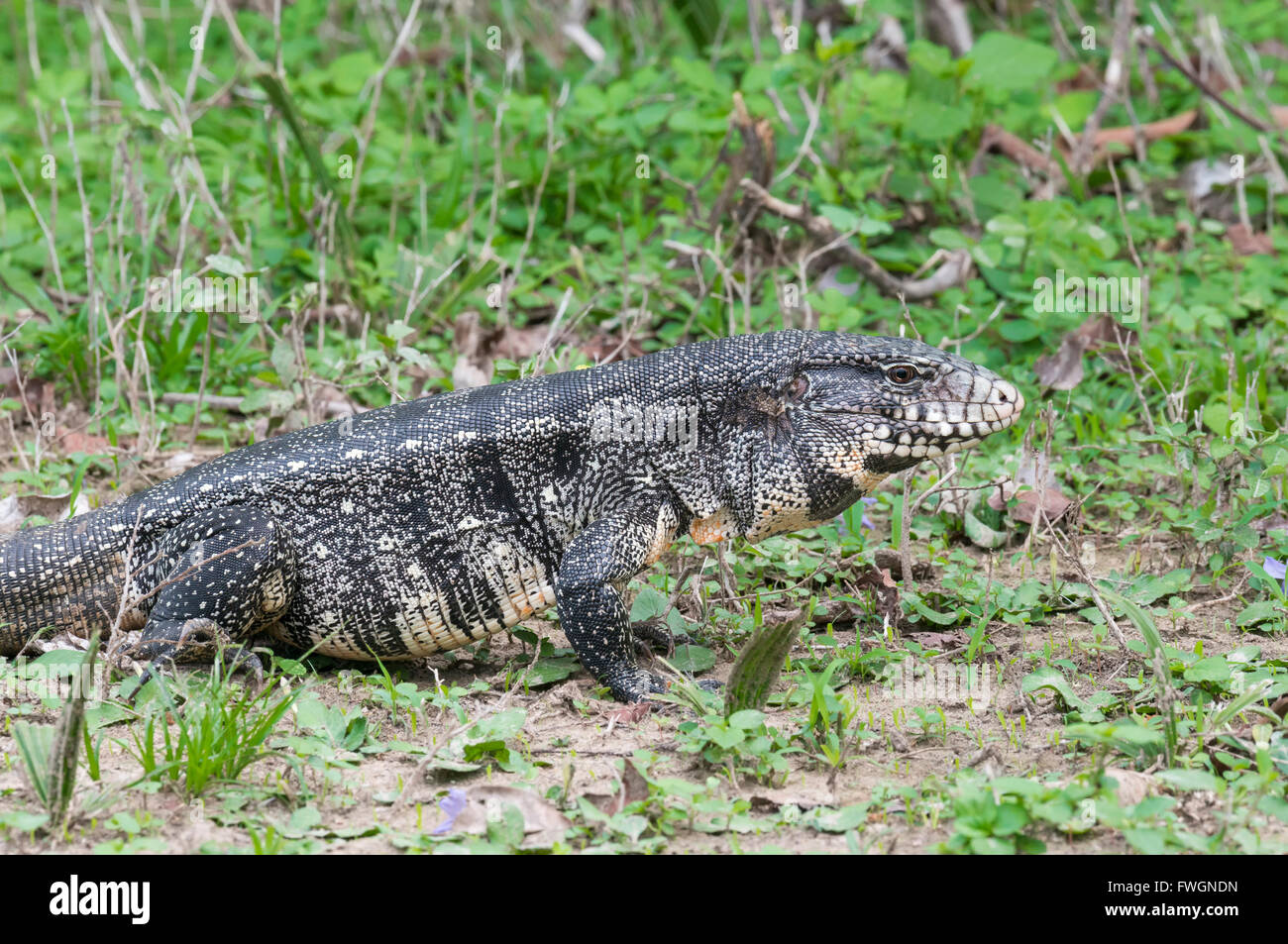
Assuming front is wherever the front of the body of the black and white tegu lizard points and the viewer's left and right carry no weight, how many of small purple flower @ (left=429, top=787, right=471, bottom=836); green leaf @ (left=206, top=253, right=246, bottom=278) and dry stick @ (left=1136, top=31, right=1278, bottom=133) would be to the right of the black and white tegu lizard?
1

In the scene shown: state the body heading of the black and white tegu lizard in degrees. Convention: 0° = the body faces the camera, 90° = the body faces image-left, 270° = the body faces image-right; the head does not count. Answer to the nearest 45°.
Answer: approximately 270°

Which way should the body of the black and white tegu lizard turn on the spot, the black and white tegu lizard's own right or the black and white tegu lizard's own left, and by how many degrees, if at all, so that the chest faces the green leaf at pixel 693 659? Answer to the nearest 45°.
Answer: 0° — it already faces it

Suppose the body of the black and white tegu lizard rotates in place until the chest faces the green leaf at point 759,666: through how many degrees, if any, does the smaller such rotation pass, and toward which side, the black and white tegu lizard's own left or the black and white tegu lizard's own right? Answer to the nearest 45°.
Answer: approximately 45° to the black and white tegu lizard's own right

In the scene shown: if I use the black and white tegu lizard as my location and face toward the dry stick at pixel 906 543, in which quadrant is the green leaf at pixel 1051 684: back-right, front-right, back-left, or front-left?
front-right

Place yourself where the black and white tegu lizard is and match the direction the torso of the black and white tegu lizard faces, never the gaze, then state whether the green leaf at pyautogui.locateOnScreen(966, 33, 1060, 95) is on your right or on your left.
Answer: on your left

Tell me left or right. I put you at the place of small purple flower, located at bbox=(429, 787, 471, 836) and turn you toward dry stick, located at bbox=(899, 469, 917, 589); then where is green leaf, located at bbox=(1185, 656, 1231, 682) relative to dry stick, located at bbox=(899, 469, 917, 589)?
right

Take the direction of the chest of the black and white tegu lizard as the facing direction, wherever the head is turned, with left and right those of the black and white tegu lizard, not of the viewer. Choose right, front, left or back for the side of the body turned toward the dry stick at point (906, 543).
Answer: front

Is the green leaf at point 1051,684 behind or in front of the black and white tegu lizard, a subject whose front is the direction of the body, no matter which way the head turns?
in front

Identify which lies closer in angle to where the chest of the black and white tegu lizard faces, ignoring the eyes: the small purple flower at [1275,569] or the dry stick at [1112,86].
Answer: the small purple flower

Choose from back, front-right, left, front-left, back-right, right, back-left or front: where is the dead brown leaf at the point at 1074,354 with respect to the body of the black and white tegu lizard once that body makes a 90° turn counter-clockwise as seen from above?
front-right

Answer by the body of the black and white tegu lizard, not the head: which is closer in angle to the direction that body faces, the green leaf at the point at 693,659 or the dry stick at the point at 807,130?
the green leaf

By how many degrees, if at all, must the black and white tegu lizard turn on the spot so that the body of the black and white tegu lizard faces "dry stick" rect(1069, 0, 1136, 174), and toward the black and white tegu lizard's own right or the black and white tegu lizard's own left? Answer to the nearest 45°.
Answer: approximately 45° to the black and white tegu lizard's own left

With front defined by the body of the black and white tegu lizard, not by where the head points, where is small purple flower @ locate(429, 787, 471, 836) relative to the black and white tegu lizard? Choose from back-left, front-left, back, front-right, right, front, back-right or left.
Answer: right

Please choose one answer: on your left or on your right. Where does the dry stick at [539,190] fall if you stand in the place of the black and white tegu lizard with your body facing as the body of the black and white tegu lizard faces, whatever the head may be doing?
on your left
